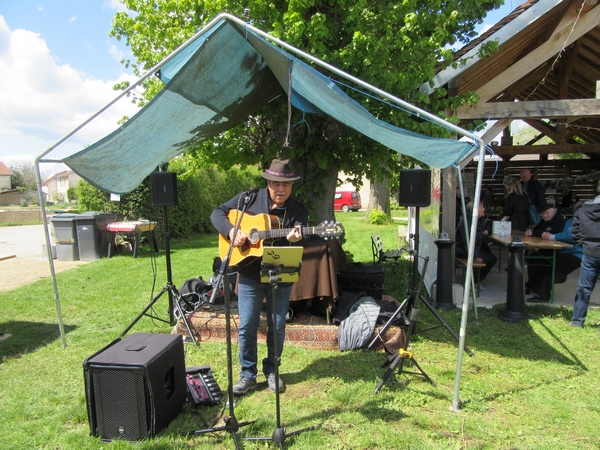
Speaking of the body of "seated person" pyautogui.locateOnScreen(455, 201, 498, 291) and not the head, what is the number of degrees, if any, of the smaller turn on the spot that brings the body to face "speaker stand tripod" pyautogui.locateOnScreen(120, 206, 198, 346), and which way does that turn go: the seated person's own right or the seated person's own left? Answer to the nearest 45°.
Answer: approximately 135° to the seated person's own right

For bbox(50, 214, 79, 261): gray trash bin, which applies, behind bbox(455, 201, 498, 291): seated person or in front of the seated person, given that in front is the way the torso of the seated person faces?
behind

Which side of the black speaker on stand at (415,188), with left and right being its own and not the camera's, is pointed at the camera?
front

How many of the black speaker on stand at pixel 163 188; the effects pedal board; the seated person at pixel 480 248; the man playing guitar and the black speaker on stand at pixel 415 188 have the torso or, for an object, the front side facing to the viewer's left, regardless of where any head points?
0

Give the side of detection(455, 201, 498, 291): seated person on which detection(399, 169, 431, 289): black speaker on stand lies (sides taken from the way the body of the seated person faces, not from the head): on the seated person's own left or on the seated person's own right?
on the seated person's own right

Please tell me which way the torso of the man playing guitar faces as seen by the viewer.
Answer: toward the camera

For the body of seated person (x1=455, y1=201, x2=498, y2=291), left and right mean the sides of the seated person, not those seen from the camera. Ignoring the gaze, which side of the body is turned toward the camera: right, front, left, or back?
right

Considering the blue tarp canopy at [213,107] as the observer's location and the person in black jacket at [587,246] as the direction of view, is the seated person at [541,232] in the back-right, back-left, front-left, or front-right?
front-left
